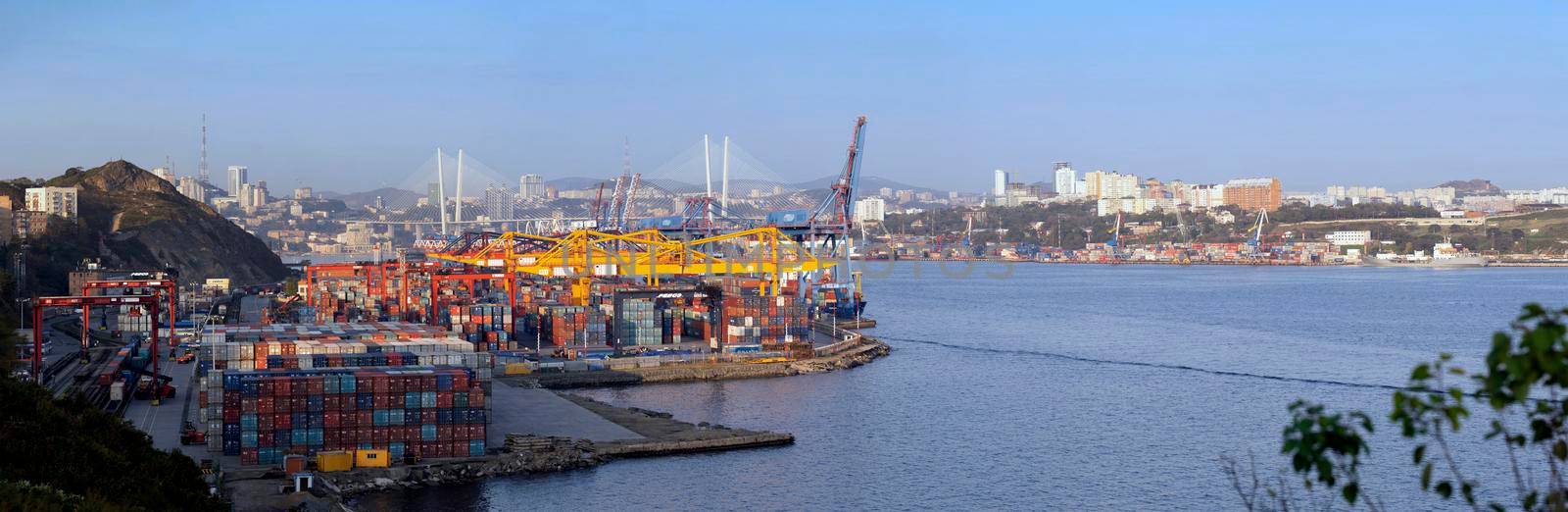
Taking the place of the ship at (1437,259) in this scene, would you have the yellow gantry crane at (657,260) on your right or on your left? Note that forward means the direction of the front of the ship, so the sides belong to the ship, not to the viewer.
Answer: on your left

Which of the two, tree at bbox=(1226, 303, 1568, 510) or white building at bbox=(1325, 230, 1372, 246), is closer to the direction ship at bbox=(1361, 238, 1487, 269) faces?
the white building

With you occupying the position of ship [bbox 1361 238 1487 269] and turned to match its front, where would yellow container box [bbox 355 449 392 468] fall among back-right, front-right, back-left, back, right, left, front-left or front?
left

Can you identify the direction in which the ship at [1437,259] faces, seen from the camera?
facing to the left of the viewer

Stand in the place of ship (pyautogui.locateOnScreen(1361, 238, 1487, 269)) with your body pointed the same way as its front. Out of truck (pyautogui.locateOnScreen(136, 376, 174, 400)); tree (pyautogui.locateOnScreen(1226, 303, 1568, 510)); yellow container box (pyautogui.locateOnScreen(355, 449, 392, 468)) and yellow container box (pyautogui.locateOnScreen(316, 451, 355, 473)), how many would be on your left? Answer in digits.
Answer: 4

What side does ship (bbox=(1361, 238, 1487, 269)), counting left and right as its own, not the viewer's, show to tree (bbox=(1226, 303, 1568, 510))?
left

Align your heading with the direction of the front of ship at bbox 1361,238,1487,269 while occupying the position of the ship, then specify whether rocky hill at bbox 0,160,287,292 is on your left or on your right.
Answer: on your left

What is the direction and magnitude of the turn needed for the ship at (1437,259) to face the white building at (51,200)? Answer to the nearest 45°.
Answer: approximately 45° to its left
